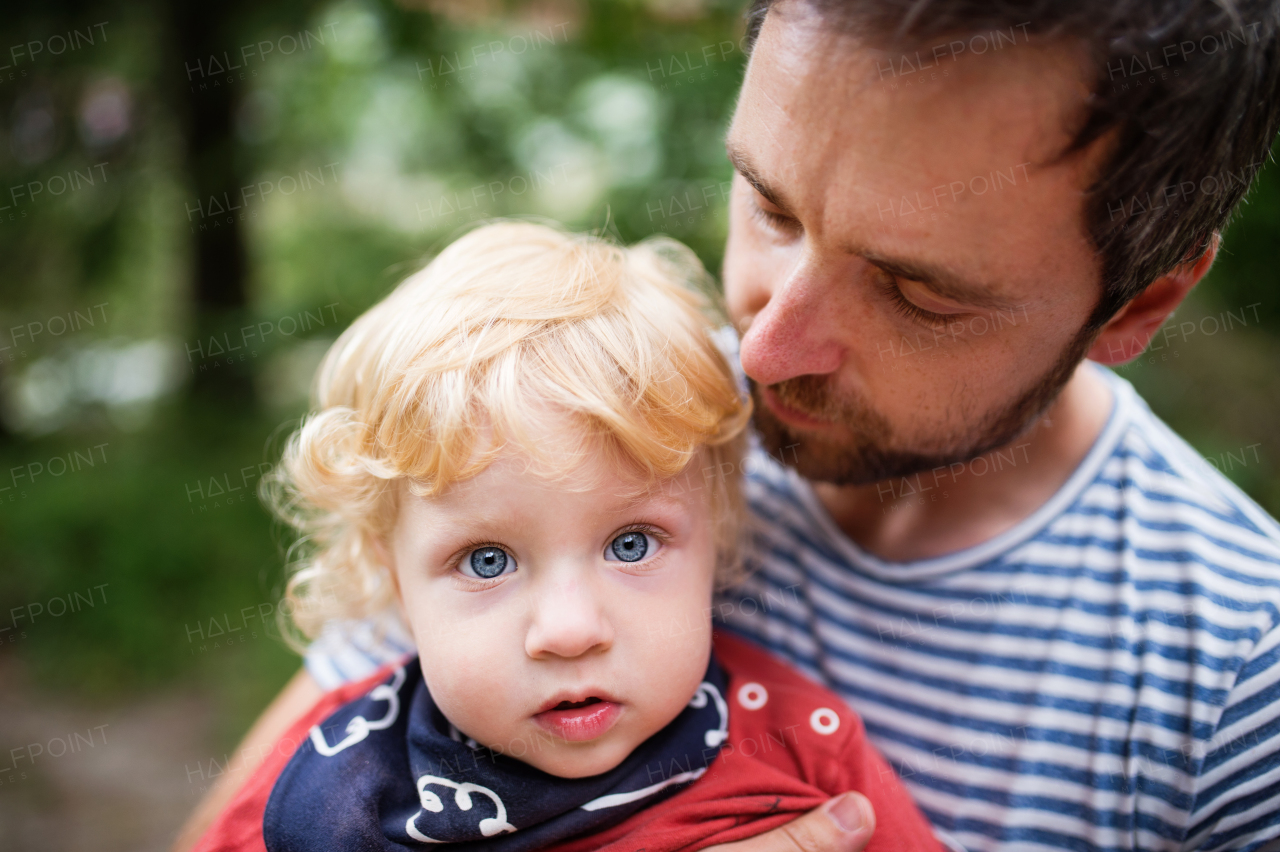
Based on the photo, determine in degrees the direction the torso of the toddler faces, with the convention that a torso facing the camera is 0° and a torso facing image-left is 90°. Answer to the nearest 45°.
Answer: approximately 0°
